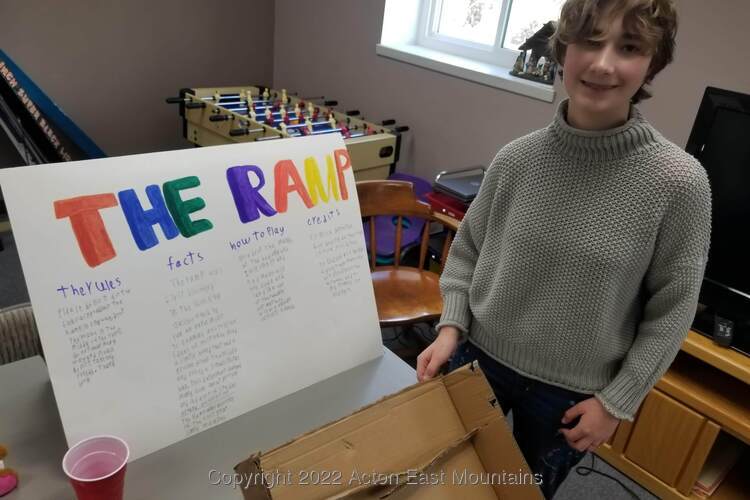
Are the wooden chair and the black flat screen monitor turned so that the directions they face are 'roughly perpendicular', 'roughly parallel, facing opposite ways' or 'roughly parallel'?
roughly perpendicular

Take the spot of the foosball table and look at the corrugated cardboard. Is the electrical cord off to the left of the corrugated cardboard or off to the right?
left

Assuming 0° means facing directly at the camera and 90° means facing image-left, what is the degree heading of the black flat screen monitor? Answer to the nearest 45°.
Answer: approximately 45°

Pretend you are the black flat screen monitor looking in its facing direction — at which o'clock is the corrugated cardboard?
The corrugated cardboard is roughly at 11 o'clock from the black flat screen monitor.

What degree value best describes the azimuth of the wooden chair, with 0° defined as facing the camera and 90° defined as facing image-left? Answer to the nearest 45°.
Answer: approximately 0°

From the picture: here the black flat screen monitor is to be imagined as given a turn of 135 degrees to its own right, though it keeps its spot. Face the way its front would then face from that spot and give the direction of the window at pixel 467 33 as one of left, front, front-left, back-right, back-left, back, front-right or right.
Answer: front-left

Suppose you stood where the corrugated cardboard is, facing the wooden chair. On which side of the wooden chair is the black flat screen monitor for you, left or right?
right
